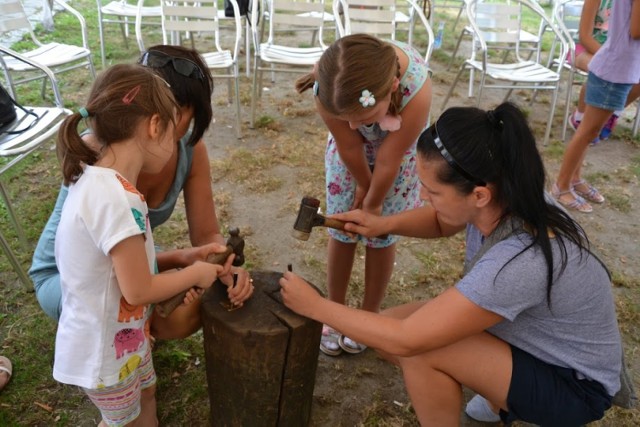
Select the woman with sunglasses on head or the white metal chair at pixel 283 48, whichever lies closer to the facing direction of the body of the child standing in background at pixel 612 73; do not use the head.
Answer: the woman with sunglasses on head

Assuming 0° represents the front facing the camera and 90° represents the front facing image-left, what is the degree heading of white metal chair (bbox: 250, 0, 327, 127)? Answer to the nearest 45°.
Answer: approximately 0°

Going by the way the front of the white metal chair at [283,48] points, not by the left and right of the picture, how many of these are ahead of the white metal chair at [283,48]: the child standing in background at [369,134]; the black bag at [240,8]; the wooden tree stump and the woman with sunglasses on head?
3

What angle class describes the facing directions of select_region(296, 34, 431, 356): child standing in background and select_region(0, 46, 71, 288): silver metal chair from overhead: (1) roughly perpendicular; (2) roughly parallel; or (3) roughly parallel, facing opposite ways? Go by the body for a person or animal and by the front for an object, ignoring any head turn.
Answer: roughly perpendicular

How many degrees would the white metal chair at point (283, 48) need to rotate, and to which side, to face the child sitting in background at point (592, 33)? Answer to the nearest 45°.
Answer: approximately 90° to its left

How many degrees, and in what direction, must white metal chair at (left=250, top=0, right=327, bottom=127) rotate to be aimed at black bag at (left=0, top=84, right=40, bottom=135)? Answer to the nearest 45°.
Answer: approximately 45° to its right

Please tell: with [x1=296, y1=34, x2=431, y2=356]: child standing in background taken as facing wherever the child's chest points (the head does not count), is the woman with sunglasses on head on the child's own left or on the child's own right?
on the child's own right

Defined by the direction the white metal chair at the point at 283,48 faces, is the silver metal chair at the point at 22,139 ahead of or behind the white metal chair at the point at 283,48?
ahead

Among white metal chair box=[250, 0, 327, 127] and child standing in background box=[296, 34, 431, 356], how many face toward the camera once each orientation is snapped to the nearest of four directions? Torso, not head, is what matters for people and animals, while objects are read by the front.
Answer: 2

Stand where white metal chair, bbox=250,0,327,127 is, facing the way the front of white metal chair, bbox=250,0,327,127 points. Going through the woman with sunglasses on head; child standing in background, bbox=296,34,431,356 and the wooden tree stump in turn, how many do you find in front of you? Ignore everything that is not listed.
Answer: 3
